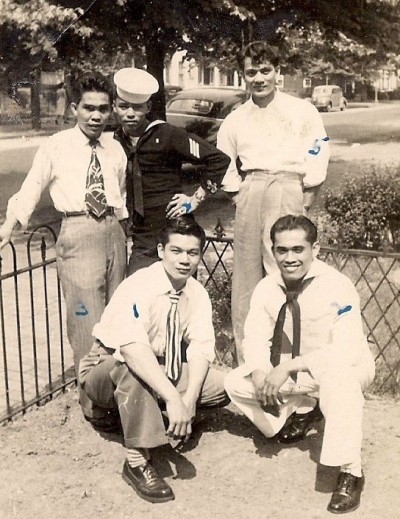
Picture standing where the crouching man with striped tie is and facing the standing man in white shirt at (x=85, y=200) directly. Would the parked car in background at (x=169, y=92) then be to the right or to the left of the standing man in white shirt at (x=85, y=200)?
right

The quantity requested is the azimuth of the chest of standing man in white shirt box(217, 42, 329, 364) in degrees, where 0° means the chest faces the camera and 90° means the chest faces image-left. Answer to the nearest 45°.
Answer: approximately 0°

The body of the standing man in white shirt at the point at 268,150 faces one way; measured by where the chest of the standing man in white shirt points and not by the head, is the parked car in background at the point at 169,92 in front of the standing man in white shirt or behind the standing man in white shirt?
behind

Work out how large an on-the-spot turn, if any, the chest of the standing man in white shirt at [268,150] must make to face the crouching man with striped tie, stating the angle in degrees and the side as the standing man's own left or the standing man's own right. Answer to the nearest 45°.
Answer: approximately 45° to the standing man's own right
